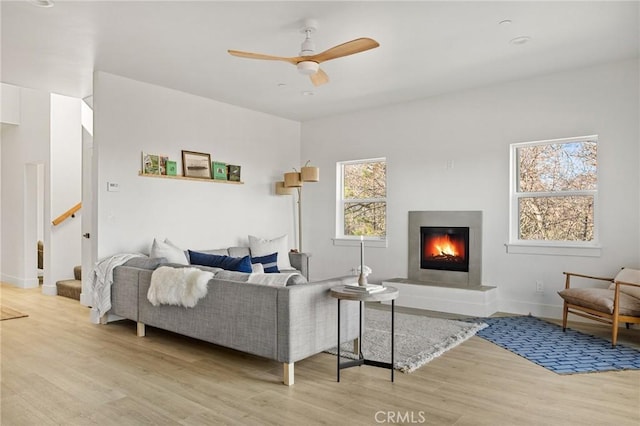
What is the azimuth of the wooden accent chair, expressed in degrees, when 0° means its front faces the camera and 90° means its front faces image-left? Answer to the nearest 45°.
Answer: approximately 45°

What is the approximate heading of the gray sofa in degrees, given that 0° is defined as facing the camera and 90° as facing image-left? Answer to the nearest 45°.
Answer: approximately 225°

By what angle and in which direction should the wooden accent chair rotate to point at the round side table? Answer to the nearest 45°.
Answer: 0° — it already faces it

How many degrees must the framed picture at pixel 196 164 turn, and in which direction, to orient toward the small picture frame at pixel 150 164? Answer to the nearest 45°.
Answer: approximately 90° to its right

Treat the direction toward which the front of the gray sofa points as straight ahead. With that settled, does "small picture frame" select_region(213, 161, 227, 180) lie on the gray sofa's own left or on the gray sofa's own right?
on the gray sofa's own left

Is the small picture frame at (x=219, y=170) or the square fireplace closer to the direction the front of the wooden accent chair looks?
the small picture frame

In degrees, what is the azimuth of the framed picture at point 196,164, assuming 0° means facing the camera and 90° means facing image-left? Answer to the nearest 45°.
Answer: approximately 315°

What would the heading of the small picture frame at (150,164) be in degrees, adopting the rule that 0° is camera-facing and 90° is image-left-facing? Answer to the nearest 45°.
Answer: approximately 315°
